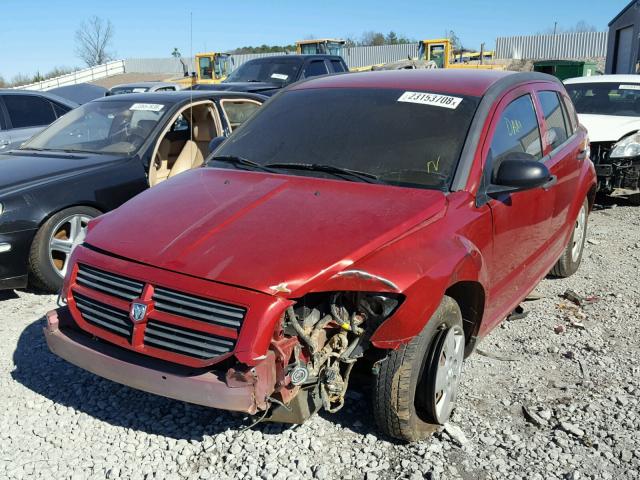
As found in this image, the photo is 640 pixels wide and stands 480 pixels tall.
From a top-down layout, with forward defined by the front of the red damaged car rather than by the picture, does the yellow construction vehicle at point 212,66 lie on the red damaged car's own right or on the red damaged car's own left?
on the red damaged car's own right

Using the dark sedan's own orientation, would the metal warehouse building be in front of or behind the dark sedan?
behind

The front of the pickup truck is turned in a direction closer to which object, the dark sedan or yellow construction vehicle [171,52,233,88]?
the dark sedan

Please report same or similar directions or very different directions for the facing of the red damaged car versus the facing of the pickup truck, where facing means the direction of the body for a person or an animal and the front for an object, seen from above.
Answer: same or similar directions

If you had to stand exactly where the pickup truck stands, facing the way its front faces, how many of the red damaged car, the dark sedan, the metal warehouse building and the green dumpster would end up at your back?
2

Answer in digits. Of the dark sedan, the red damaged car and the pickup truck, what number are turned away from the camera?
0

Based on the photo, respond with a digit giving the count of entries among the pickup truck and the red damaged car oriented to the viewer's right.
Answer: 0

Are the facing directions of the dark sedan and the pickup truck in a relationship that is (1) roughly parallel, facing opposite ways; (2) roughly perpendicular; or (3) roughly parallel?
roughly parallel

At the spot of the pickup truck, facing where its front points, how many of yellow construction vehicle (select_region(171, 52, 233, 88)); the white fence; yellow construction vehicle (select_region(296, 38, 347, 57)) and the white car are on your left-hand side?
1

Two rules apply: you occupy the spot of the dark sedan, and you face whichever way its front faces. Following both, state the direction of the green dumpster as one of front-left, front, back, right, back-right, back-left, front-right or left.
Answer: back

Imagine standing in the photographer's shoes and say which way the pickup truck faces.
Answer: facing the viewer and to the left of the viewer

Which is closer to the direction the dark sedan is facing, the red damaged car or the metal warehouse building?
the red damaged car
